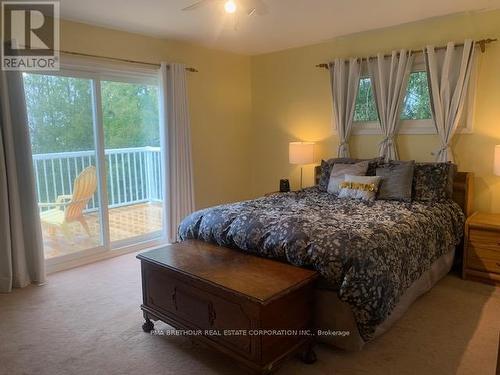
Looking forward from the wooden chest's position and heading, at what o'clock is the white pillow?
The white pillow is roughly at 6 o'clock from the wooden chest.

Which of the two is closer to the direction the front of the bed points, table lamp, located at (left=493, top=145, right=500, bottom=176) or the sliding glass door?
the sliding glass door

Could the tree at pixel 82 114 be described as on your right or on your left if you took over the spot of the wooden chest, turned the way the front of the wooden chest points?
on your right

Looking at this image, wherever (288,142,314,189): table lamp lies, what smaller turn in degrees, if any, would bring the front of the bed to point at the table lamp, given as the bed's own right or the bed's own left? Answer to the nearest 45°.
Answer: approximately 135° to the bed's own right

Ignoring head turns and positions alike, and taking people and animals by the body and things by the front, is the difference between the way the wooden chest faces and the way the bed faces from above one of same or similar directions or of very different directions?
same or similar directions

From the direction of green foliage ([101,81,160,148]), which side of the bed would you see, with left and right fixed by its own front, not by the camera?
right

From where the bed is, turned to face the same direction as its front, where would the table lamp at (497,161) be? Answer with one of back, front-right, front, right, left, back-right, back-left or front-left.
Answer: back

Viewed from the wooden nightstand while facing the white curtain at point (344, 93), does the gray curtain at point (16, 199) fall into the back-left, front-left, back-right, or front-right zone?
front-left

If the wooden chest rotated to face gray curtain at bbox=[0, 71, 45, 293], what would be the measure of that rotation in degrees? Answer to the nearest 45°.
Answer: approximately 90° to its right

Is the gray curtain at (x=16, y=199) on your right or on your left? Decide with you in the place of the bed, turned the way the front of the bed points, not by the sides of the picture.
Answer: on your right

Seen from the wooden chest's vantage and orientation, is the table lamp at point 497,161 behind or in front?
behind

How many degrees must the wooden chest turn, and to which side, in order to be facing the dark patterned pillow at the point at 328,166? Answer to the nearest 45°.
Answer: approximately 180°

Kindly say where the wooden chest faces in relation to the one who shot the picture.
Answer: facing the viewer and to the left of the viewer

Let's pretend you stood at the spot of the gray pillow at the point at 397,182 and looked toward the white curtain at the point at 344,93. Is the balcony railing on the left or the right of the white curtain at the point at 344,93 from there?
left

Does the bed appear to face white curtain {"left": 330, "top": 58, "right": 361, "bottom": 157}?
no

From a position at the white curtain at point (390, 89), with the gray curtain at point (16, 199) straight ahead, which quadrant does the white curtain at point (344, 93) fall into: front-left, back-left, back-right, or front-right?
front-right

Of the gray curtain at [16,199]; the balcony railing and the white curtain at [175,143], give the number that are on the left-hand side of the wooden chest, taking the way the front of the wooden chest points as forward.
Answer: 0

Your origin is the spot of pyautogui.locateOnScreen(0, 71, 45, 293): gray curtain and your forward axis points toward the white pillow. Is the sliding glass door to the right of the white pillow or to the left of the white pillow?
left
